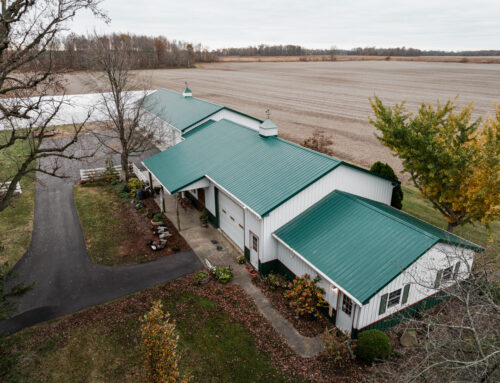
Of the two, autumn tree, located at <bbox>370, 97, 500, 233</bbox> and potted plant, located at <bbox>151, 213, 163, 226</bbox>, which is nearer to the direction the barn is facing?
the potted plant

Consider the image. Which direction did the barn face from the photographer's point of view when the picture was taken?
facing the viewer and to the left of the viewer

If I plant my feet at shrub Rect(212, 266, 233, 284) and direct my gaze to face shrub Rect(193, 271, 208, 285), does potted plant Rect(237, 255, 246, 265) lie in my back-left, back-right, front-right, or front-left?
back-right

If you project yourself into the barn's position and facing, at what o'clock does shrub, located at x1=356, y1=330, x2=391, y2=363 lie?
The shrub is roughly at 10 o'clock from the barn.

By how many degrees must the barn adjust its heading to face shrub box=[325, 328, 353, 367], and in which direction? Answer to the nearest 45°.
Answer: approximately 45° to its left

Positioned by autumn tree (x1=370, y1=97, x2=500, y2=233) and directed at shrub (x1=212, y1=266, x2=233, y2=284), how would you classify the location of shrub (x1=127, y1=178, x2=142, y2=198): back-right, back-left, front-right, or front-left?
front-right

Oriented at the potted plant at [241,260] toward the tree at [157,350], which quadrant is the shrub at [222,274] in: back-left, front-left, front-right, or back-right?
front-right

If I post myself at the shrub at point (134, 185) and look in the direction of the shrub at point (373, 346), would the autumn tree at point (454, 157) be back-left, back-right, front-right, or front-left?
front-left
